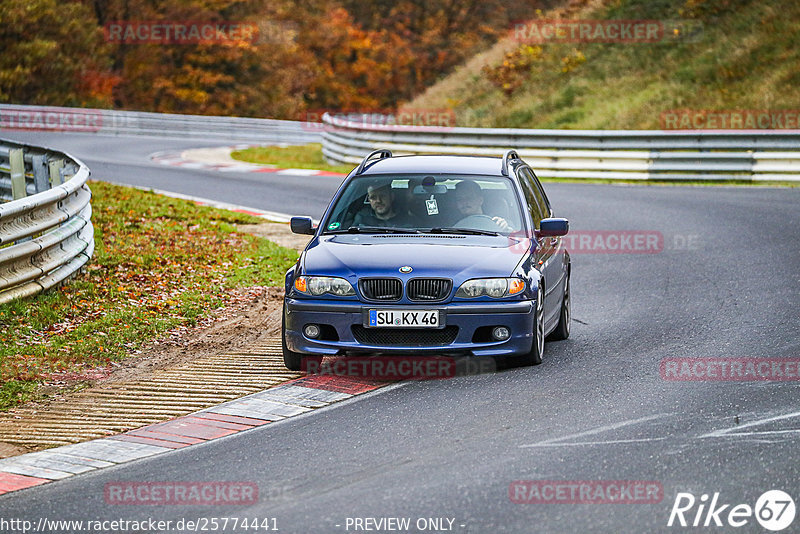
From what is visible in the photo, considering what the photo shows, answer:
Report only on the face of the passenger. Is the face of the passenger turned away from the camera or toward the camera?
toward the camera

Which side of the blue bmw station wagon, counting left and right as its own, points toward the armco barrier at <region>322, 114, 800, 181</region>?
back

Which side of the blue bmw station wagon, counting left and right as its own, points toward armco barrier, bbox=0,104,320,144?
back

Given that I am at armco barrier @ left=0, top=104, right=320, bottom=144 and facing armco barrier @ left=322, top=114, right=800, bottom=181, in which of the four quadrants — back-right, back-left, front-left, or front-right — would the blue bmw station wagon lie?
front-right

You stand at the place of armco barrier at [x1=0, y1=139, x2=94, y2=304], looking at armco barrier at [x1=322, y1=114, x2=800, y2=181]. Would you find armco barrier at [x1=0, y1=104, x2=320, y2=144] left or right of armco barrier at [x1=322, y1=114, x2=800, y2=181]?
left

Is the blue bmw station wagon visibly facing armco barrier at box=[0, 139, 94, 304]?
no

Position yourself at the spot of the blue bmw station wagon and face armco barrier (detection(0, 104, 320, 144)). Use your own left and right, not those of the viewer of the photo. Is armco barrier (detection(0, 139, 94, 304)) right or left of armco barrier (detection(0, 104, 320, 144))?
left

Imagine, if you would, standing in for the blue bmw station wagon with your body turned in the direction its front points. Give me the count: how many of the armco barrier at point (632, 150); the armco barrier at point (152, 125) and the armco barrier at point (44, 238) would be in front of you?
0

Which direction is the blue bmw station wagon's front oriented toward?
toward the camera

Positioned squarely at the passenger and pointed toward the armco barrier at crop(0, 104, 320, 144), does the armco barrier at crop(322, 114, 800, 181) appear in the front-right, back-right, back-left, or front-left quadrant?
front-right

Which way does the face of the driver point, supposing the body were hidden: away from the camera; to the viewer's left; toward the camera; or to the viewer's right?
toward the camera
